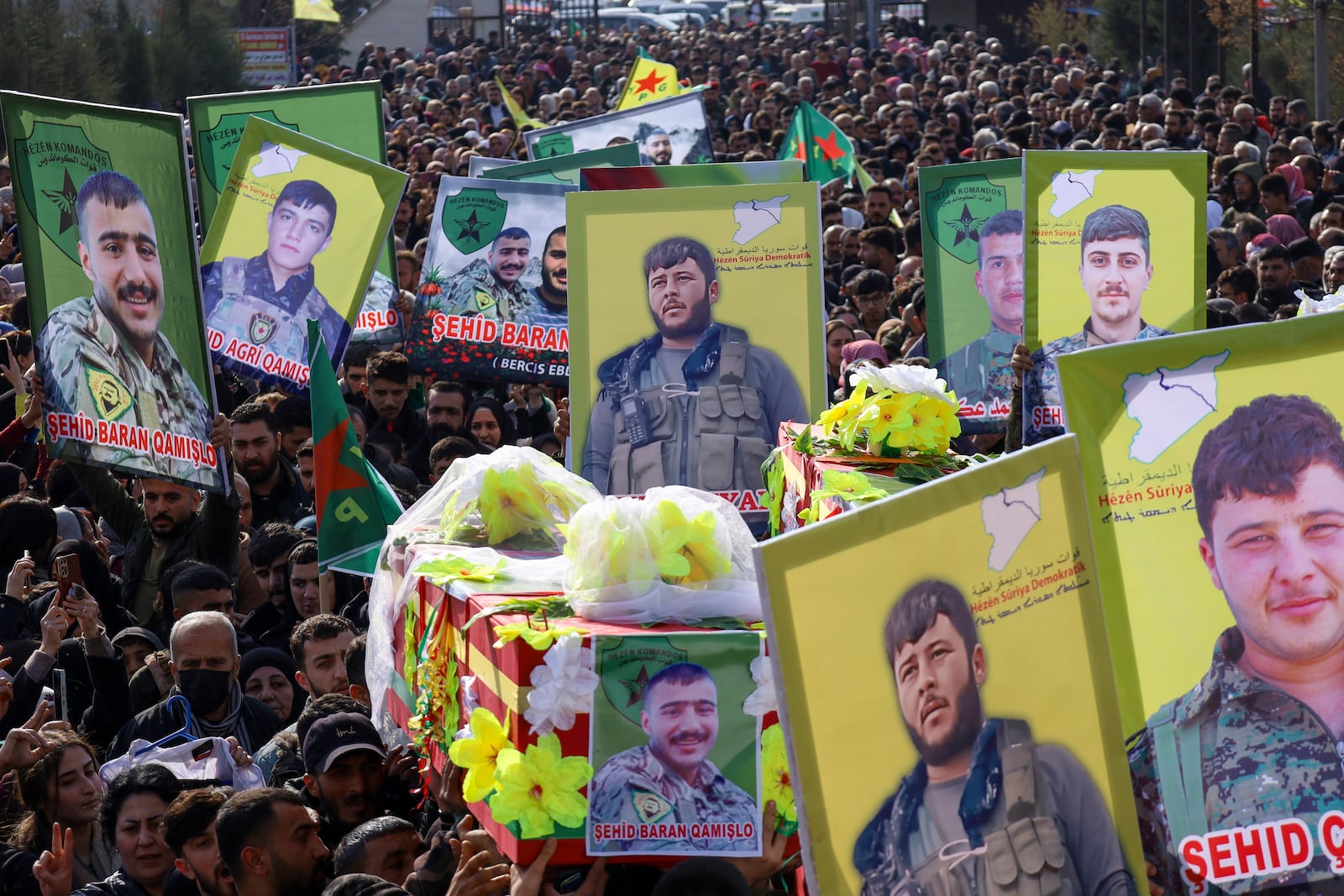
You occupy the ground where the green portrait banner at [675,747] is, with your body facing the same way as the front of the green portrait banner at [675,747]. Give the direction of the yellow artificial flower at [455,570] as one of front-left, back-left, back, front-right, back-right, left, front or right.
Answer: back-right

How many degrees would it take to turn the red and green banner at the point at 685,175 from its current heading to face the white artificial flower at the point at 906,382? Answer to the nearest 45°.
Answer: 0° — it already faces it

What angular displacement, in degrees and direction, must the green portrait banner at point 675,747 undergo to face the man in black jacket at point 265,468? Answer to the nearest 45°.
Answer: approximately 180°

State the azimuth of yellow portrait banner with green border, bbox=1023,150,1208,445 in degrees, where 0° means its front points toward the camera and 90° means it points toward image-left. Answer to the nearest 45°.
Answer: approximately 0°

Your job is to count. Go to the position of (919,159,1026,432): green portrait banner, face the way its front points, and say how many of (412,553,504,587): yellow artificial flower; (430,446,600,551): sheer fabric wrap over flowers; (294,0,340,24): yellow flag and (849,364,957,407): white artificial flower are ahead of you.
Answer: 3

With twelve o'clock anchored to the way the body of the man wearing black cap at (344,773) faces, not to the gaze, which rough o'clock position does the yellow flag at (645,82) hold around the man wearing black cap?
The yellow flag is roughly at 8 o'clock from the man wearing black cap.

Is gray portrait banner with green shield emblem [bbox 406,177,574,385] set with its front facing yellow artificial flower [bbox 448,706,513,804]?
yes

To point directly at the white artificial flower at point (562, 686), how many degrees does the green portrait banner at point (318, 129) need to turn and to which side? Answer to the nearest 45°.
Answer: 0° — it already faces it

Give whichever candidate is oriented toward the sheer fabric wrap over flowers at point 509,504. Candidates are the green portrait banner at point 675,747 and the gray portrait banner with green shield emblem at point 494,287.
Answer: the gray portrait banner with green shield emblem at point 494,287
